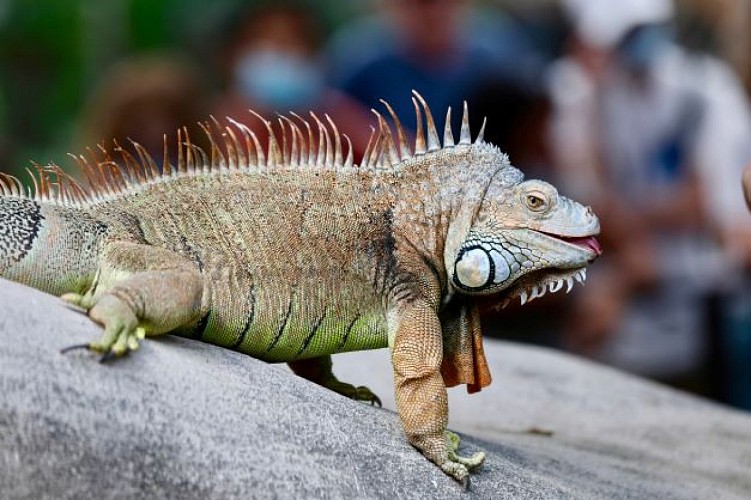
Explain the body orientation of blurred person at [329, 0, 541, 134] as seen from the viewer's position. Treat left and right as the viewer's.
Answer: facing the viewer

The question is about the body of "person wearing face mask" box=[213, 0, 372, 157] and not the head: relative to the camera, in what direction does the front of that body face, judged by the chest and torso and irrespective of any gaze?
toward the camera

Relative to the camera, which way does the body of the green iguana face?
to the viewer's right

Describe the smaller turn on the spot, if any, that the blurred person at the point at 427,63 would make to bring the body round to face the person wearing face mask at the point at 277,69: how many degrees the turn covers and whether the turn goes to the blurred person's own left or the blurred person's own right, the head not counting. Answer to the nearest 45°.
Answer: approximately 90° to the blurred person's own right

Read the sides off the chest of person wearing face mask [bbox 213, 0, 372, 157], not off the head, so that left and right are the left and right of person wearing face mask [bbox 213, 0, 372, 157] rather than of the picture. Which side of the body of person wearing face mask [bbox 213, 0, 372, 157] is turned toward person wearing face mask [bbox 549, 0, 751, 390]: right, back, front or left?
left

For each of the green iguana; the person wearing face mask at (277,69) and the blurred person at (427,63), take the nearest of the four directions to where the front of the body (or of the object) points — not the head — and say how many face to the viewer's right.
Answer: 1

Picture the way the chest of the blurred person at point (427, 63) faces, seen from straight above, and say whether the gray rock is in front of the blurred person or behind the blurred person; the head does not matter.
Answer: in front

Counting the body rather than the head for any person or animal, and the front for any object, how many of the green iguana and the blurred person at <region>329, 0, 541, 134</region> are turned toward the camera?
1

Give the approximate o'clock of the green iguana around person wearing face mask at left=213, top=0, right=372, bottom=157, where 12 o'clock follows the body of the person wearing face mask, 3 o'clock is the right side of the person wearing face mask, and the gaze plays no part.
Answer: The green iguana is roughly at 12 o'clock from the person wearing face mask.

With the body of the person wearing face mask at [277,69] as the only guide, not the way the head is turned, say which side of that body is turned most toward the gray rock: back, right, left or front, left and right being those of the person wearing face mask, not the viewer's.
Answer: front

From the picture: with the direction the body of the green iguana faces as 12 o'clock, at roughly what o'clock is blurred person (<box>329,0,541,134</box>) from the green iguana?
The blurred person is roughly at 9 o'clock from the green iguana.

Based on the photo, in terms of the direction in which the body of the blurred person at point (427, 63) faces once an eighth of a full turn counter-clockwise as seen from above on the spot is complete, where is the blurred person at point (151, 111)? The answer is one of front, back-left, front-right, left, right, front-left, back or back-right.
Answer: right

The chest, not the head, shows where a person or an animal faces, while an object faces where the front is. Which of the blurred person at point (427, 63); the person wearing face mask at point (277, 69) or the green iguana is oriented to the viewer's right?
the green iguana
